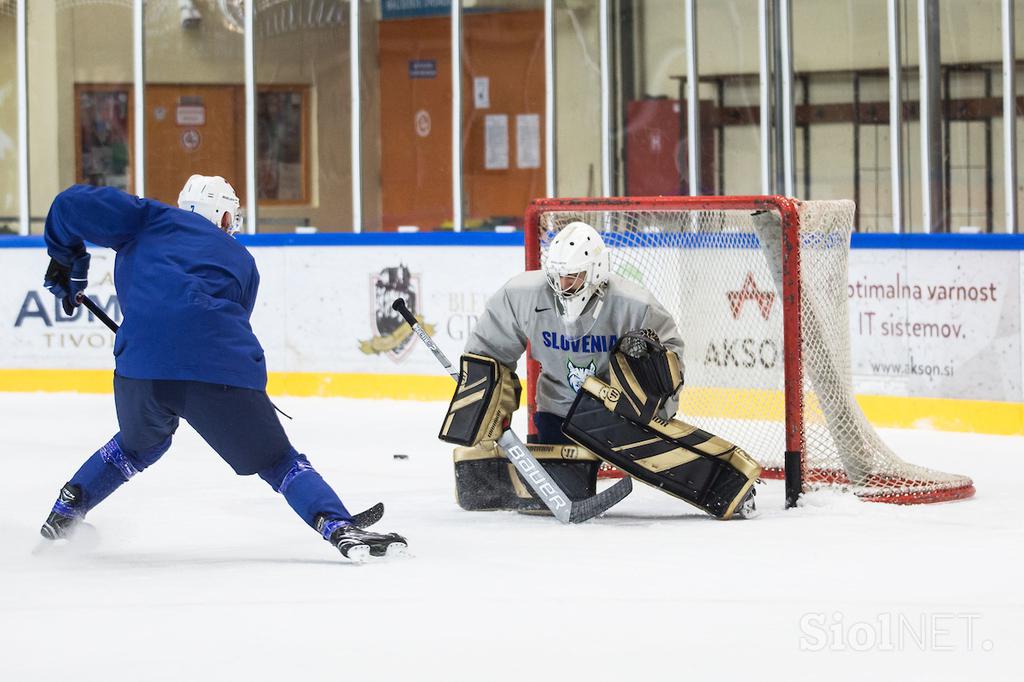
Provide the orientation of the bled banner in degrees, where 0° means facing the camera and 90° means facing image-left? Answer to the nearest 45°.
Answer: approximately 0°

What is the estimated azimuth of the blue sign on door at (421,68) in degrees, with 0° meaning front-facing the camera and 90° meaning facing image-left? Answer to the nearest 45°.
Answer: approximately 0°

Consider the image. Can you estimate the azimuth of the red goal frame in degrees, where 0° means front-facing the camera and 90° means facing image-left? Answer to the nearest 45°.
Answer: approximately 45°

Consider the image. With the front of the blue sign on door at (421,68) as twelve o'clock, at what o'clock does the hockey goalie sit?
The hockey goalie is roughly at 12 o'clock from the blue sign on door.

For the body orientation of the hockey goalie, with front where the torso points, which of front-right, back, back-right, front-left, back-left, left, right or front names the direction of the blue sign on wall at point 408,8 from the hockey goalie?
back
